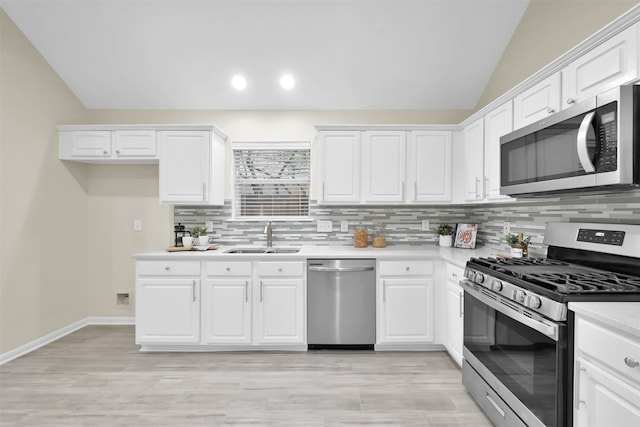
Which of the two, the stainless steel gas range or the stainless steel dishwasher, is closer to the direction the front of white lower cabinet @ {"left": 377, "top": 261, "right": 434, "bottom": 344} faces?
the stainless steel gas range

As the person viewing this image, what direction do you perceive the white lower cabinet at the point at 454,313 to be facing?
facing to the left of the viewer

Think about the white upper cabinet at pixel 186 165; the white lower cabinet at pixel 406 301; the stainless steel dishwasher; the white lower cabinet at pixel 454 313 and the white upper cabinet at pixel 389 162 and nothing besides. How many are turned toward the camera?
4

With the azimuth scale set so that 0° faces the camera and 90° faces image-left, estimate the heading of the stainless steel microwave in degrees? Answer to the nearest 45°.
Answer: approximately 45°

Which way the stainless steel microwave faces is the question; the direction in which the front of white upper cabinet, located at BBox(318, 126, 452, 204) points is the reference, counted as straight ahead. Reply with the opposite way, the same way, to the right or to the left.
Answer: to the right

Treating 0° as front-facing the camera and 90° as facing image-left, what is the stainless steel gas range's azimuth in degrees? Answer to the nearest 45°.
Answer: approximately 45°

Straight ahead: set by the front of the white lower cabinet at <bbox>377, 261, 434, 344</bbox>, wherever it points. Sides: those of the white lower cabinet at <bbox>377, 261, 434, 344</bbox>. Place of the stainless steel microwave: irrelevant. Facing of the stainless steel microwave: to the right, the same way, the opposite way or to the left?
to the right

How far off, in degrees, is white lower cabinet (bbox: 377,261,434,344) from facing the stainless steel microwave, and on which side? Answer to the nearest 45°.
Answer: approximately 45° to its left
